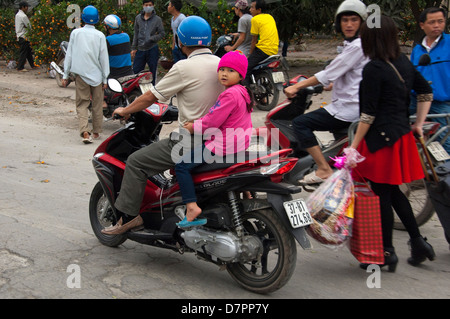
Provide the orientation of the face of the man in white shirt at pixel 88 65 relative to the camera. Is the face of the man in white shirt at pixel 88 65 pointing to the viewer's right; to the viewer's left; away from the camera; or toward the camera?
away from the camera

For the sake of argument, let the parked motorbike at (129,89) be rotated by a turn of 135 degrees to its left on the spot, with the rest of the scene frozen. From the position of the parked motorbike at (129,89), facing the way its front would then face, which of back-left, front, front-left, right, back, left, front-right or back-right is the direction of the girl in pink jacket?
front

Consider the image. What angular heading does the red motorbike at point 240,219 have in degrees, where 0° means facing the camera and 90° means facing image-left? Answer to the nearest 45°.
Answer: approximately 135°

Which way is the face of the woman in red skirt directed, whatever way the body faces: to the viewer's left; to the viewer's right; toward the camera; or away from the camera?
away from the camera

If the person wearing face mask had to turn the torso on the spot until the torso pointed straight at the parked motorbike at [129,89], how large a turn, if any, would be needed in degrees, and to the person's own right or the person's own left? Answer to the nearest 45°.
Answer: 0° — they already face it

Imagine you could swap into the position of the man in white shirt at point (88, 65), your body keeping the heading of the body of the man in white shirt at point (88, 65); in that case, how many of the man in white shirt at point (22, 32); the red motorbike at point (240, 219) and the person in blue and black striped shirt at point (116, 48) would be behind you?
1

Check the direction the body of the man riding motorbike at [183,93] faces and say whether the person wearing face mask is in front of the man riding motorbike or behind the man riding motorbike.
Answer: in front

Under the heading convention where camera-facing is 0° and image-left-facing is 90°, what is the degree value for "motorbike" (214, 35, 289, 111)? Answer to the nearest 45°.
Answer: approximately 135°

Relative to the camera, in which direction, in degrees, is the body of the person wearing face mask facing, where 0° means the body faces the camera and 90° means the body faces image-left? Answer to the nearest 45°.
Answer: approximately 0°

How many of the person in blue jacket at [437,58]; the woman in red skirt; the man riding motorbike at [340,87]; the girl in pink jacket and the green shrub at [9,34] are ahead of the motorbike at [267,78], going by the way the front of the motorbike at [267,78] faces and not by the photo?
1

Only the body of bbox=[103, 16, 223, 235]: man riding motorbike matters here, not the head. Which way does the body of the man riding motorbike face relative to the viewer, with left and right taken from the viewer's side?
facing away from the viewer and to the left of the viewer

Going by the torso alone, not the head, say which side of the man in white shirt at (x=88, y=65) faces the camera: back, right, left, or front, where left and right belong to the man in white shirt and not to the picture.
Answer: back

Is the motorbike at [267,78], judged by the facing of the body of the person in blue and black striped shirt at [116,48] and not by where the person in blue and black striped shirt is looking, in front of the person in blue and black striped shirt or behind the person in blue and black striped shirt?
behind
